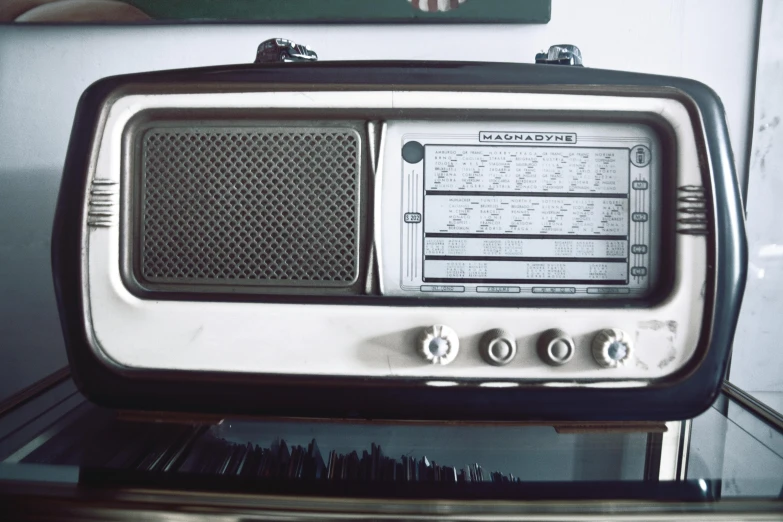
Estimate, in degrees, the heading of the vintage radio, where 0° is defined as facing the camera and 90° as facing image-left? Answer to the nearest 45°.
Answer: approximately 0°
